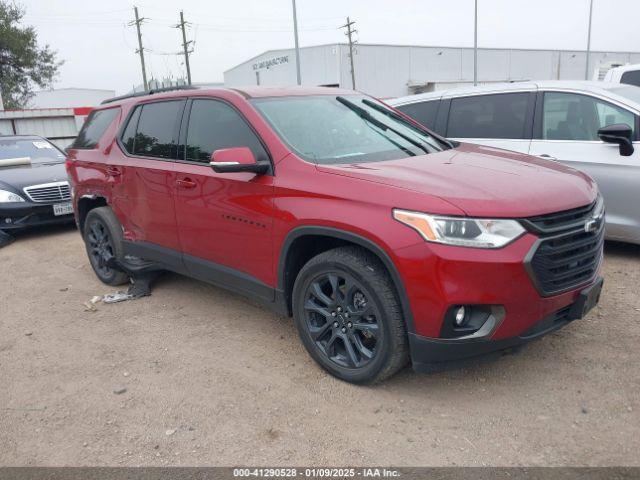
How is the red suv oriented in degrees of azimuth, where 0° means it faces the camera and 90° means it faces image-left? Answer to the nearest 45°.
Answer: approximately 315°

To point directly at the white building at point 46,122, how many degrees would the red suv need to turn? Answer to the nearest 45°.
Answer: approximately 180°

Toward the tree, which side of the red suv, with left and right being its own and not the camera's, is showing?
back
